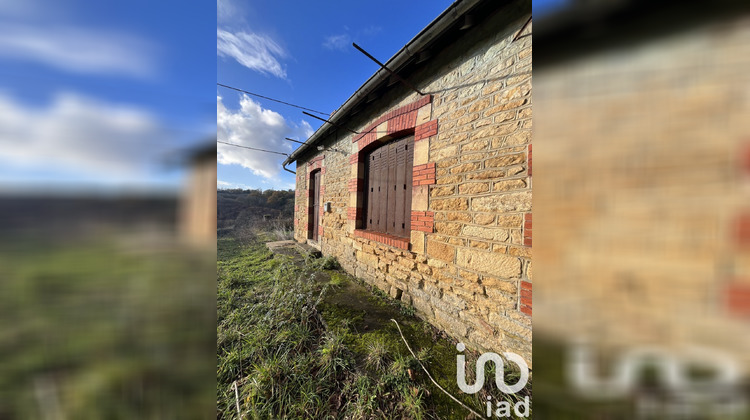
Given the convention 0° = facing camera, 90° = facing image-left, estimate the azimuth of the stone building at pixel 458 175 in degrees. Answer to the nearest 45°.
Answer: approximately 45°
